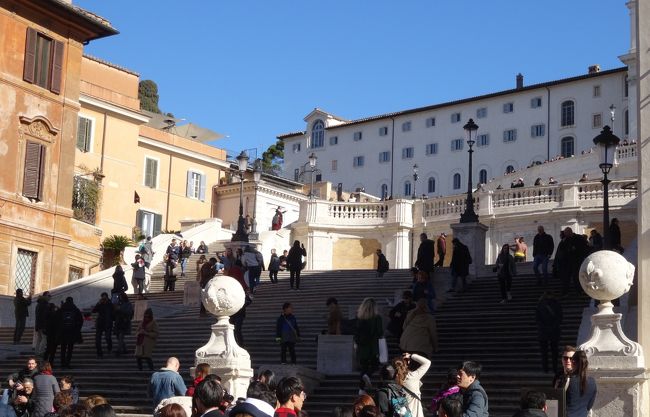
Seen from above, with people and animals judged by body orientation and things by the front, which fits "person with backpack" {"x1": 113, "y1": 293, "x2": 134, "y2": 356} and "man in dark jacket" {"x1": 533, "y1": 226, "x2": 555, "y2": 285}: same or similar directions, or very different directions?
very different directions

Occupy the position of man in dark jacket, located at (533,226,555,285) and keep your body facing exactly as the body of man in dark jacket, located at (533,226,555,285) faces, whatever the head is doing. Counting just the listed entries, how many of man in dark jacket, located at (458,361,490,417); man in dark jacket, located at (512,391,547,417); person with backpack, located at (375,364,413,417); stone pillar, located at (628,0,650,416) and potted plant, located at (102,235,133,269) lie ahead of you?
4

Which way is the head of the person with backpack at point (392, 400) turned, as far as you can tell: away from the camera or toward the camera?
away from the camera

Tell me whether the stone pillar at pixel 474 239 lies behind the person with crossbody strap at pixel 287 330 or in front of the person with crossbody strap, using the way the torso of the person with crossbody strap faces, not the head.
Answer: behind

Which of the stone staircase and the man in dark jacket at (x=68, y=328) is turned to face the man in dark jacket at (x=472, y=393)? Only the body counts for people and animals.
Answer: the stone staircase

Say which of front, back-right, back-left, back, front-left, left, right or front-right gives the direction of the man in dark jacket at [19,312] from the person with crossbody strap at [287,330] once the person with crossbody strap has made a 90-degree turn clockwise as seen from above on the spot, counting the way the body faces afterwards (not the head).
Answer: front-right

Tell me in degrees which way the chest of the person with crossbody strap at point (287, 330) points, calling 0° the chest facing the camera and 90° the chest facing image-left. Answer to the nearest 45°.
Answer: approximately 0°

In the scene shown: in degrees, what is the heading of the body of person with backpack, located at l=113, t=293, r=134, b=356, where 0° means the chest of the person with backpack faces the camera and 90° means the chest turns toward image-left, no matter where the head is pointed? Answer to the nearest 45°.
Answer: approximately 180°
